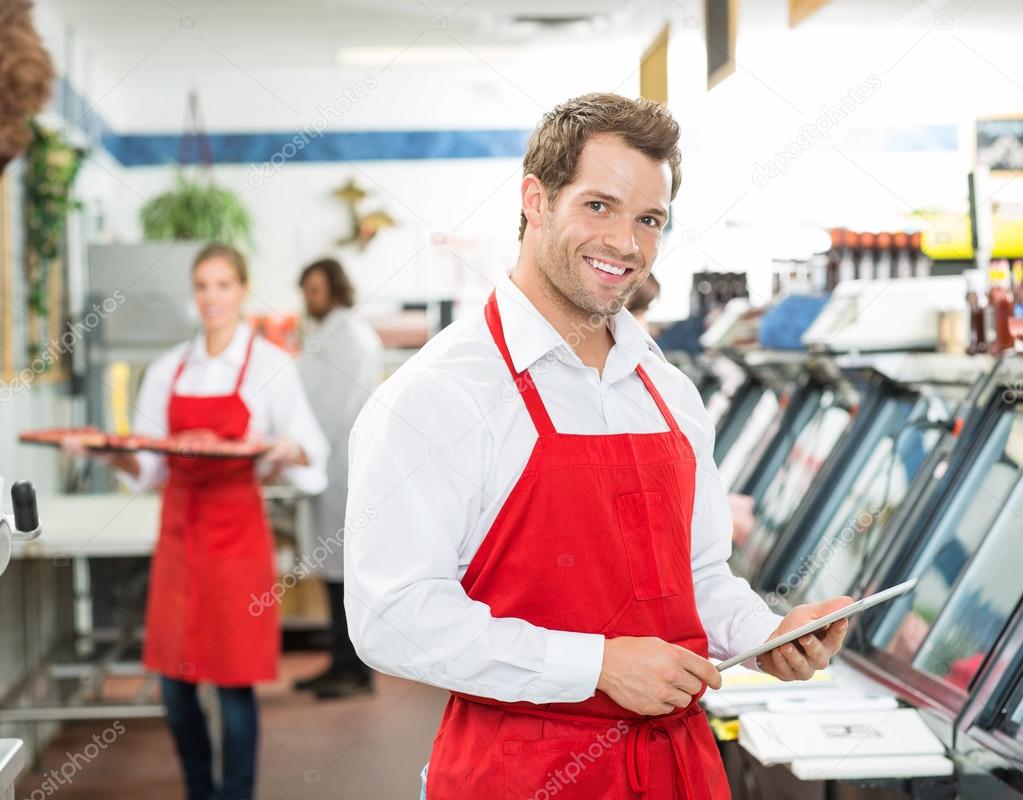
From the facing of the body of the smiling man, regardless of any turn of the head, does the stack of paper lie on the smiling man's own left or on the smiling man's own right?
on the smiling man's own left

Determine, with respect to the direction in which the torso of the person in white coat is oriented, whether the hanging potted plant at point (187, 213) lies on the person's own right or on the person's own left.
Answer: on the person's own right

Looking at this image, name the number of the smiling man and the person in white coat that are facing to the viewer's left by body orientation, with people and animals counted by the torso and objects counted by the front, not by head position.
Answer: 1

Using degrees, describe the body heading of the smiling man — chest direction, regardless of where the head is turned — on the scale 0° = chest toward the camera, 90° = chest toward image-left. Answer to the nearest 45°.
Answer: approximately 315°

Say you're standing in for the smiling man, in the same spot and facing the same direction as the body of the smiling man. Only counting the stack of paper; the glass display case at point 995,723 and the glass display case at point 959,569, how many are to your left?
3

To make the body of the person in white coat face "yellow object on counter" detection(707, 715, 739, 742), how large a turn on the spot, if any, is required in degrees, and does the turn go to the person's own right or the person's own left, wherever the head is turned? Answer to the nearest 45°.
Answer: approximately 90° to the person's own left

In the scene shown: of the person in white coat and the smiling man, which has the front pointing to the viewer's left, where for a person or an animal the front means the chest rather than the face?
the person in white coat

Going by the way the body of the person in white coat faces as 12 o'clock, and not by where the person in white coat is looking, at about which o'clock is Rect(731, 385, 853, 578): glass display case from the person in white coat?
The glass display case is roughly at 8 o'clock from the person in white coat.

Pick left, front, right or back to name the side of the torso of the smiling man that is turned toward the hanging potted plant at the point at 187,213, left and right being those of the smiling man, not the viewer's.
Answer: back

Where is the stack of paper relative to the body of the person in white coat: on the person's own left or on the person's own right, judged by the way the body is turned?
on the person's own left

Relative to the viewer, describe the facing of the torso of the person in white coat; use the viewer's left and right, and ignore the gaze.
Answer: facing to the left of the viewer

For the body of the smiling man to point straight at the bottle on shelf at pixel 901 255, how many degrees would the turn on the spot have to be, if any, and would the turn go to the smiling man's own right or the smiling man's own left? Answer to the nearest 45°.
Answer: approximately 90° to the smiling man's own left
